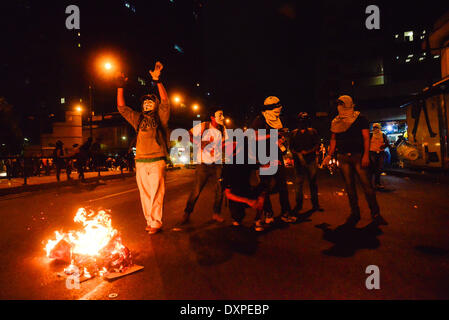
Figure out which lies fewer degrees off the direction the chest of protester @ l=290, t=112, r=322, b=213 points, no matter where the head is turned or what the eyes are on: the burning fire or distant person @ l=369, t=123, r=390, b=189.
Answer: the burning fire

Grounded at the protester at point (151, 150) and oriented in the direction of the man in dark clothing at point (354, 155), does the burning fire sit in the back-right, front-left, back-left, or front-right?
back-right

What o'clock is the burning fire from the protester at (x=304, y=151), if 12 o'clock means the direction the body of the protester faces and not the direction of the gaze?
The burning fire is roughly at 1 o'clock from the protester.

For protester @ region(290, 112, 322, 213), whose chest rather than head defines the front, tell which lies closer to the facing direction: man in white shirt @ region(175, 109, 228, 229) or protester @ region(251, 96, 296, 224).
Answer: the protester

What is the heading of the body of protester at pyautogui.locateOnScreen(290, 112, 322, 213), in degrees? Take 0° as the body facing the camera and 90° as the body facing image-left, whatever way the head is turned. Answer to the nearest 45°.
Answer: approximately 0°

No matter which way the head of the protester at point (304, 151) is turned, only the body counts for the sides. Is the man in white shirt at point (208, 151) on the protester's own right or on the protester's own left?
on the protester's own right

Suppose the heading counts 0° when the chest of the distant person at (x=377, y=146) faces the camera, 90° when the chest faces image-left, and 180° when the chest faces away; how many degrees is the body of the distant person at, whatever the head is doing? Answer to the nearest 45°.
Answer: approximately 45°
